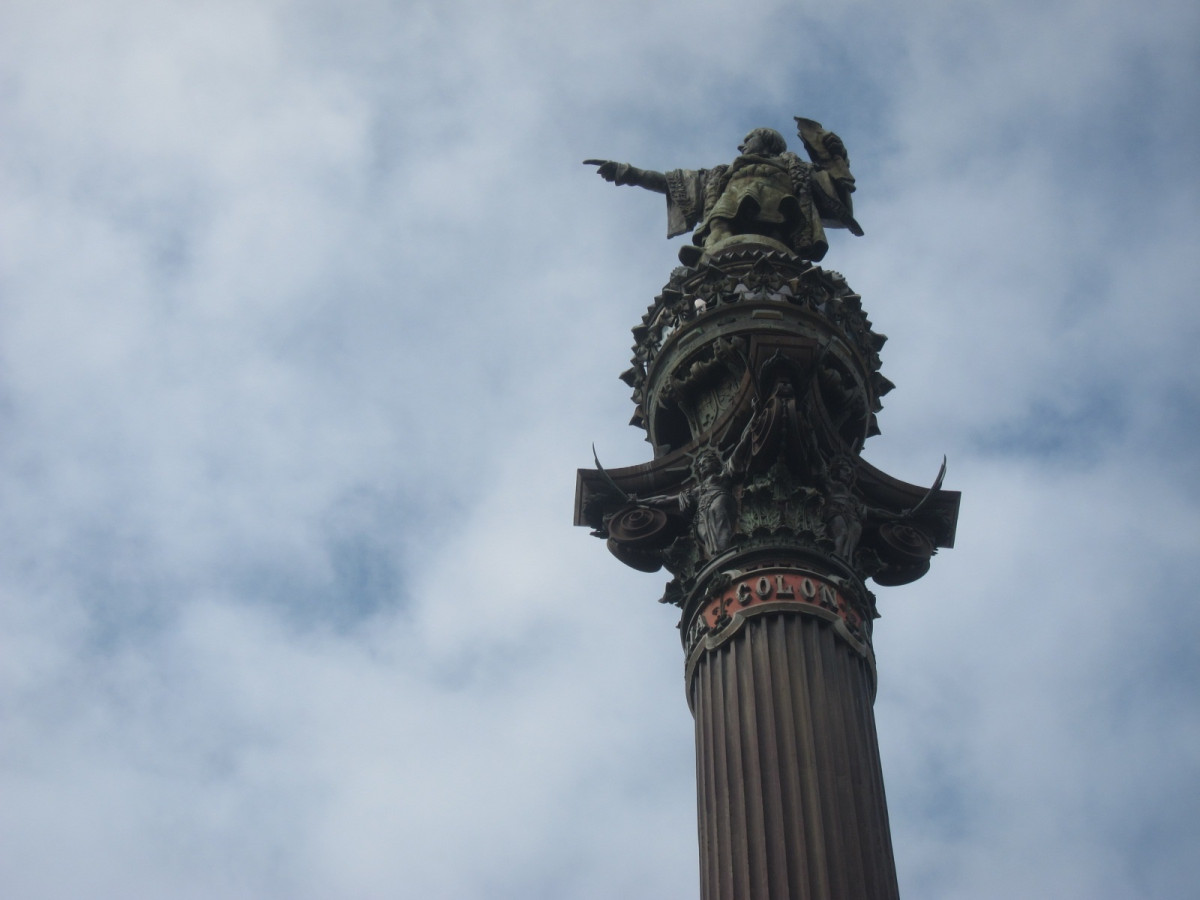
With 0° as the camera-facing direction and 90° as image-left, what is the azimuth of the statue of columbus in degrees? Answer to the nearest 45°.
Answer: approximately 0°
